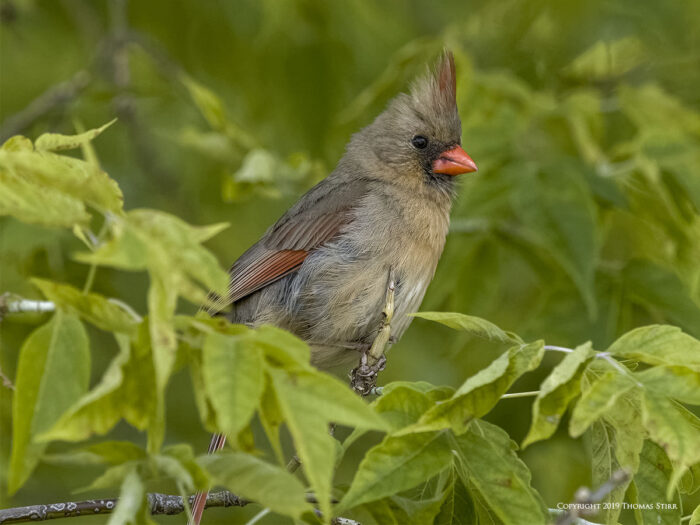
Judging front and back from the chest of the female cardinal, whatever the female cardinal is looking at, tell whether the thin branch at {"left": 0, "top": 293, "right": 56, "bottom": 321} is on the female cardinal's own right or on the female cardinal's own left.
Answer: on the female cardinal's own right

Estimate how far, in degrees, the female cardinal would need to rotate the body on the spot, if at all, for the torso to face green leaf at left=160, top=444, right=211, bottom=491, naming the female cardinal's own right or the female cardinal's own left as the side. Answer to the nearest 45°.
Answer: approximately 90° to the female cardinal's own right

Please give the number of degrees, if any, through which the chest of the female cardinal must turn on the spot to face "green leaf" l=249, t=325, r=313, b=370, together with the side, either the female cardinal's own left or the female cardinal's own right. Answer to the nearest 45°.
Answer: approximately 90° to the female cardinal's own right

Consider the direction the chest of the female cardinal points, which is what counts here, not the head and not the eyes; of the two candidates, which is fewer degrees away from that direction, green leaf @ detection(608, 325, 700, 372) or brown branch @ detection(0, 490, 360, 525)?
the green leaf

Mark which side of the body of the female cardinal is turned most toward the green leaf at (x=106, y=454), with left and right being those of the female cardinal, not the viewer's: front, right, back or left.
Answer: right

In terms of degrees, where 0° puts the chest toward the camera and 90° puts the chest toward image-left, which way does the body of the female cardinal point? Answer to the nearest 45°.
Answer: approximately 270°
